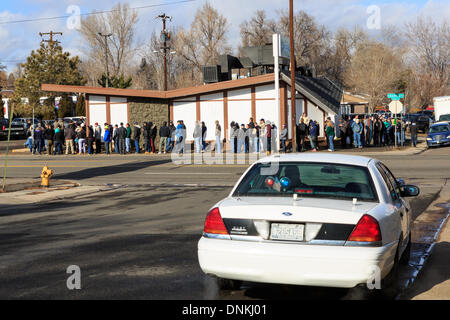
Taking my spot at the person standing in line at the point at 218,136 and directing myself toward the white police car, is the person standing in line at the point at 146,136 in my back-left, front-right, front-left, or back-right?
back-right

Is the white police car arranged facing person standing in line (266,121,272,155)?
yes

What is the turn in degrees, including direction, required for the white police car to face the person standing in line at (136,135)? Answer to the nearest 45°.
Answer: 0° — it already faces them

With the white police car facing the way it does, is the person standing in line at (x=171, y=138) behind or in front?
in front

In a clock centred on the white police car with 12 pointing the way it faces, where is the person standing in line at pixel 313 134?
The person standing in line is roughly at 12 o'clock from the white police car.

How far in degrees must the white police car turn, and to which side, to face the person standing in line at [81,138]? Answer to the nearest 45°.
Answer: approximately 45° to its left

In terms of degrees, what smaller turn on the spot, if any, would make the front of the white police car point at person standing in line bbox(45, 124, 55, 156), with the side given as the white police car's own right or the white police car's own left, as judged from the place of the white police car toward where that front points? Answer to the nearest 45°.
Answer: approximately 45° to the white police car's own left

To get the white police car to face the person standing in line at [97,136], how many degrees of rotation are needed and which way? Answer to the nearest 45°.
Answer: approximately 45° to its left

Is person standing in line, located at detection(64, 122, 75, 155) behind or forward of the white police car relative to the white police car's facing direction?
forward

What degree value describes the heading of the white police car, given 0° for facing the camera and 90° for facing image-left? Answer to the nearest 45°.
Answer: approximately 180°

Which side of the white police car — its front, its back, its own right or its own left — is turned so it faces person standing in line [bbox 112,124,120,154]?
front

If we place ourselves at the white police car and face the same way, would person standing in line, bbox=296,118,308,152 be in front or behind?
in front

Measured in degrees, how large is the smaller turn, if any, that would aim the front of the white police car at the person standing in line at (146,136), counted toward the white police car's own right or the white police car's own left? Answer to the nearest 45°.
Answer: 0° — it already faces them
